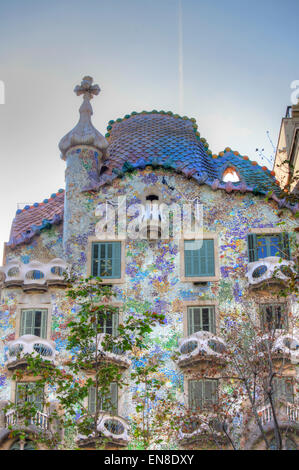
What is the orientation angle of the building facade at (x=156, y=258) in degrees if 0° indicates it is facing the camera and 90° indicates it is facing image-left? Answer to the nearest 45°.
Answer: approximately 0°
